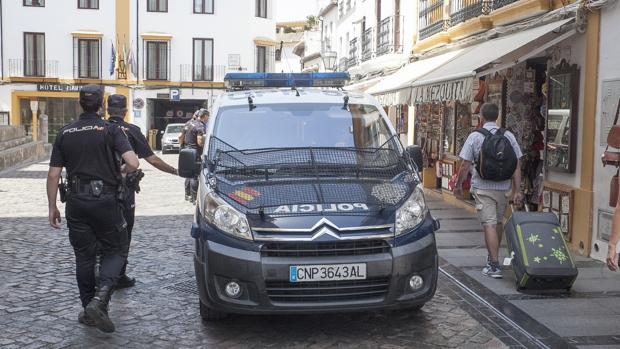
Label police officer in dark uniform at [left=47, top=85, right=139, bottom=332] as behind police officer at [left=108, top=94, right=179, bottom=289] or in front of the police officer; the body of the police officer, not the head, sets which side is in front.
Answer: behind

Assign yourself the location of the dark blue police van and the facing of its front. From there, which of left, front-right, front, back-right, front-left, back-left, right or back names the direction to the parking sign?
back

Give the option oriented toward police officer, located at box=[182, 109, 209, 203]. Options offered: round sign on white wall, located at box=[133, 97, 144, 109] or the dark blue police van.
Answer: the round sign on white wall

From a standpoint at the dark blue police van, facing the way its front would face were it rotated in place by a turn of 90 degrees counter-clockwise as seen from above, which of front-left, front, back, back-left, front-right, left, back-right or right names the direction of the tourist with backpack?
front-left

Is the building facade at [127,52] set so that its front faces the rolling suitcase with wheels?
yes

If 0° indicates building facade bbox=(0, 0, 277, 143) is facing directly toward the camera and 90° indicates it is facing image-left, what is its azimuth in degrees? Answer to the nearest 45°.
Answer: approximately 0°

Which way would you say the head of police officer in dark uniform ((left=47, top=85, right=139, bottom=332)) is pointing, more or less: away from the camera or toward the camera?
away from the camera

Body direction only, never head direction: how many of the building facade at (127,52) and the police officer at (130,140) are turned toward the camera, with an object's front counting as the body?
1

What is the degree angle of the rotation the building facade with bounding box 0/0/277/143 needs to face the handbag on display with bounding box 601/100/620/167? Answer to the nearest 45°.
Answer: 0° — it already faces it

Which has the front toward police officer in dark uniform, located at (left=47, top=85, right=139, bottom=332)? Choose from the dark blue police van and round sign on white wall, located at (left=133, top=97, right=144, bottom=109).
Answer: the round sign on white wall

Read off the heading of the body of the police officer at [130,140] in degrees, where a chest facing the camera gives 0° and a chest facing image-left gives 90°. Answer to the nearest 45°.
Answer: approximately 225°
